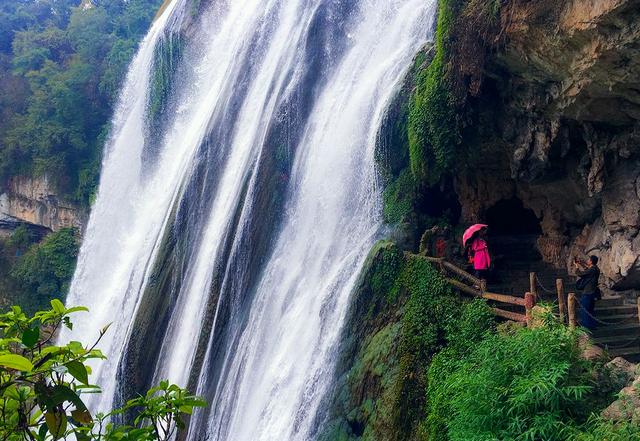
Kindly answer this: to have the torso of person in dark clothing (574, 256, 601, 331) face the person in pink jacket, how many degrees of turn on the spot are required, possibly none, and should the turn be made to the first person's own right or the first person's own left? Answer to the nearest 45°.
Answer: approximately 45° to the first person's own right

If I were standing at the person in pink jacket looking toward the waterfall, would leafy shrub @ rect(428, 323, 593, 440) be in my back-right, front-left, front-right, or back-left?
back-left

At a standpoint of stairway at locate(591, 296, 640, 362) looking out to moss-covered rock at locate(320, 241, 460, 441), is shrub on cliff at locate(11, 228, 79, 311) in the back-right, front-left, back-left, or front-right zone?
front-right

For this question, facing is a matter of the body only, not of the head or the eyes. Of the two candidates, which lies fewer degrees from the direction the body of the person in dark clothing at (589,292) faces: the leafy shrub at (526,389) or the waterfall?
the waterfall

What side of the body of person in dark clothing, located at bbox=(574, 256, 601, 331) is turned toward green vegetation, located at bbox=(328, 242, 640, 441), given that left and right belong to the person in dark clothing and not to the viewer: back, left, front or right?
front

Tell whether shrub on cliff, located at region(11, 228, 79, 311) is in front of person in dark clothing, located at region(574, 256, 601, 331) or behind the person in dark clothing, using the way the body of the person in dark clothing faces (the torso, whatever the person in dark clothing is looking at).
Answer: in front

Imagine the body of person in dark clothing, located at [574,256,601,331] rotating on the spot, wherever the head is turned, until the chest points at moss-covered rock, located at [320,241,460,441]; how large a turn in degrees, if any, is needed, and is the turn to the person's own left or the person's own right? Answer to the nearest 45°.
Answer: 0° — they already face it

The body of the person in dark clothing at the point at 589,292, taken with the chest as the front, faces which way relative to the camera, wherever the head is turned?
to the viewer's left

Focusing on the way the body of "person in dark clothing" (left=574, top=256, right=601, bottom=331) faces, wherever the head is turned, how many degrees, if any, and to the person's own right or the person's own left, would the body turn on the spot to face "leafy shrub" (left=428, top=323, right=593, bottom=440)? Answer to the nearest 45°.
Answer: approximately 90° to the person's own left
